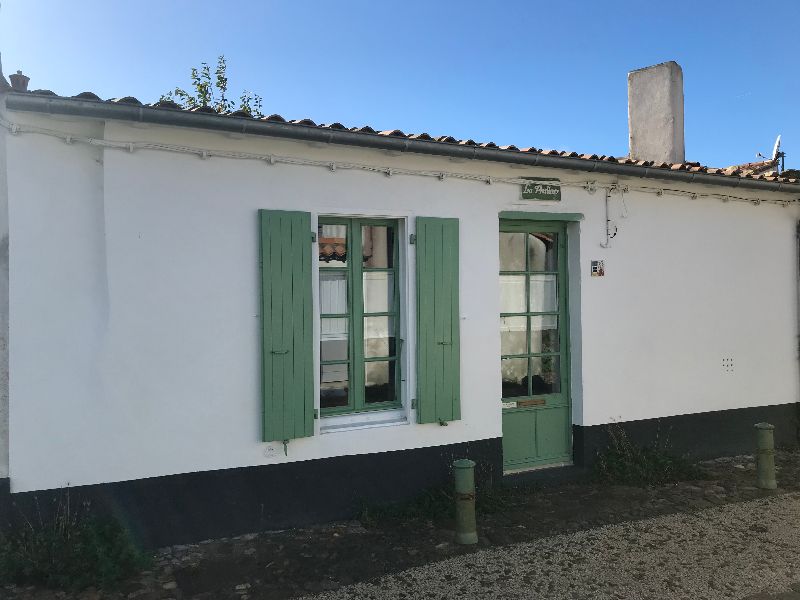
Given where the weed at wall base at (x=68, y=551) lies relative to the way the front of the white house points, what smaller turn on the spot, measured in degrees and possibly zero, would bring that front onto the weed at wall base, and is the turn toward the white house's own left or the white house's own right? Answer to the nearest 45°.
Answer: approximately 90° to the white house's own right

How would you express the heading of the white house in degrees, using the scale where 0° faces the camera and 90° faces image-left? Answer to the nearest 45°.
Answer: approximately 315°
